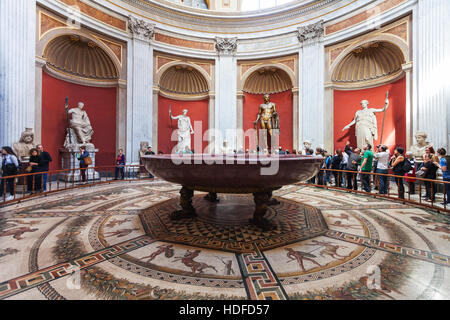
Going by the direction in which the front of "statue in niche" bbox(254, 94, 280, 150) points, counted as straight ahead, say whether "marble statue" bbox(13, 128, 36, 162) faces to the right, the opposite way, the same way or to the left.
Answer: to the left

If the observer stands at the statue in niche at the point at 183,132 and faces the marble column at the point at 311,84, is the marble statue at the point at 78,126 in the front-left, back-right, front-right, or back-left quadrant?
back-right

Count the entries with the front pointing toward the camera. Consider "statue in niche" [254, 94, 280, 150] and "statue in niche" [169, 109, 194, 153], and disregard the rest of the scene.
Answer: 2

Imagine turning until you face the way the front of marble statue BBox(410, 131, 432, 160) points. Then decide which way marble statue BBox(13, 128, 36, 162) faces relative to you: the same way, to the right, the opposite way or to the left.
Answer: the opposite way

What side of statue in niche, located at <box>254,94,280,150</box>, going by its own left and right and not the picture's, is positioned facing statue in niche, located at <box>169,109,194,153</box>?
right

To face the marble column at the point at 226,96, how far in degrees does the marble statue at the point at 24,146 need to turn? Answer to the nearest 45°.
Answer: approximately 45° to its left

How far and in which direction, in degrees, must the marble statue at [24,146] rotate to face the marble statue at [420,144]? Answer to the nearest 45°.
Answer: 0° — it already faces it

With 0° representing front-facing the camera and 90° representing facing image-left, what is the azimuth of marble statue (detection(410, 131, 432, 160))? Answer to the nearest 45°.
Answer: approximately 45°

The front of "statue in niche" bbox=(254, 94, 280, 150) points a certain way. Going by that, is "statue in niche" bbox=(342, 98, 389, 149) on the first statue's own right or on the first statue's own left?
on the first statue's own left

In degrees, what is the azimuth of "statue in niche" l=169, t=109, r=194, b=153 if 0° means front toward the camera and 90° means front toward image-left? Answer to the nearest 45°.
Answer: approximately 0°

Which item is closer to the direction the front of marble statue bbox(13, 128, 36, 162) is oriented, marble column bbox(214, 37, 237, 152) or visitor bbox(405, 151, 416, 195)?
the visitor

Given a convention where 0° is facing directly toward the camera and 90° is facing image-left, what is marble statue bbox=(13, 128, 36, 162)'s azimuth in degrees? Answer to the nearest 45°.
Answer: approximately 315°
